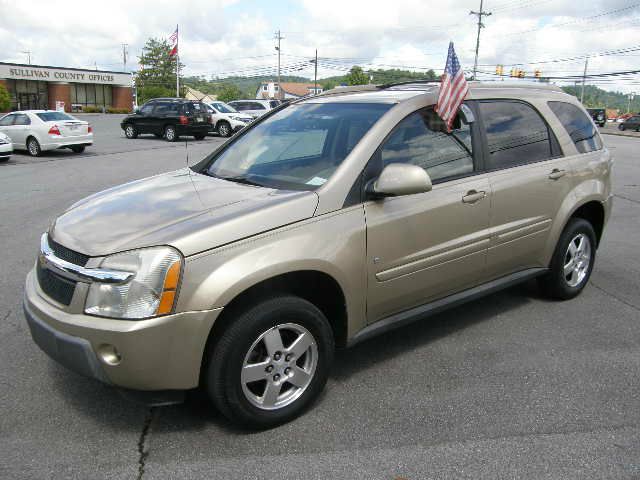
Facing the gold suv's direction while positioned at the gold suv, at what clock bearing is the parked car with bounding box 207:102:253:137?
The parked car is roughly at 4 o'clock from the gold suv.

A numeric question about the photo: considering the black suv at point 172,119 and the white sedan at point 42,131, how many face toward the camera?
0

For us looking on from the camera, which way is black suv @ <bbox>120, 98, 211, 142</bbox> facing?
facing away from the viewer and to the left of the viewer

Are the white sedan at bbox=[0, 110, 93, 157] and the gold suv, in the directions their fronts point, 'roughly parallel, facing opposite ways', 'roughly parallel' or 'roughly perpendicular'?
roughly perpendicular

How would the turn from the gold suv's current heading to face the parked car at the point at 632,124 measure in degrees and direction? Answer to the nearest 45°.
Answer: approximately 180°

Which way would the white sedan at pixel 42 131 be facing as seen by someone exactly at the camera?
facing away from the viewer and to the left of the viewer

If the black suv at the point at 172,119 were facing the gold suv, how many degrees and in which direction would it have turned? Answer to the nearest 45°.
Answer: approximately 135° to its left

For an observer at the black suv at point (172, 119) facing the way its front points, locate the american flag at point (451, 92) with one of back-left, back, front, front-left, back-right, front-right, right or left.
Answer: back-left

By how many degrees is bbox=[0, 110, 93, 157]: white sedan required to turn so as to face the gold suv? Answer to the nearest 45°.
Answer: approximately 135° to its left
